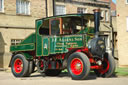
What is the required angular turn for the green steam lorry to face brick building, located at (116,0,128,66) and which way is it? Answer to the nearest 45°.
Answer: approximately 90° to its left

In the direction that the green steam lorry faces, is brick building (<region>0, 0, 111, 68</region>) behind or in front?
behind

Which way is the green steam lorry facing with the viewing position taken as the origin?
facing the viewer and to the right of the viewer
